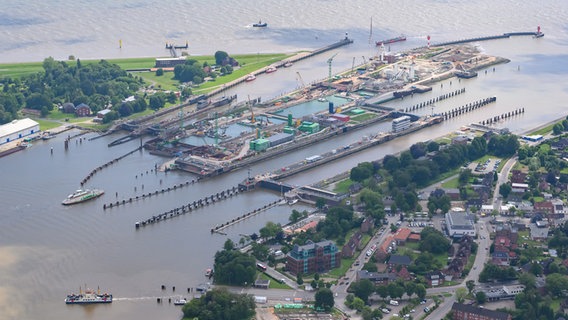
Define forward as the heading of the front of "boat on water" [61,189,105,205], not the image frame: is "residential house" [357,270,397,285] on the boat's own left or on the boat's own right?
on the boat's own right

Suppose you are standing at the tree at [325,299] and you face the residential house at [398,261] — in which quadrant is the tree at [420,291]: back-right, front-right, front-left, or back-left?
front-right

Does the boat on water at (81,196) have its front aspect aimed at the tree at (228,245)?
no

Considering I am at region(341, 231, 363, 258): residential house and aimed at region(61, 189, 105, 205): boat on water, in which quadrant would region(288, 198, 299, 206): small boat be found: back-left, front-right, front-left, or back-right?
front-right

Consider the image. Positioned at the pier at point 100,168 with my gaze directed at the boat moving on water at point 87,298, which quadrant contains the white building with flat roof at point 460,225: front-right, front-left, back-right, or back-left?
front-left

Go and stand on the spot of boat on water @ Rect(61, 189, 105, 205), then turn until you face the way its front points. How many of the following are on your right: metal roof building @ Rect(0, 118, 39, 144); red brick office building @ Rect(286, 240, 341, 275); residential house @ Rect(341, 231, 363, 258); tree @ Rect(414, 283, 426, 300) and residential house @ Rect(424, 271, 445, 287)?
4

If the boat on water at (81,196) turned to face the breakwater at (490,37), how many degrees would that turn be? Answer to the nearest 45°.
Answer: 0° — it already faces it

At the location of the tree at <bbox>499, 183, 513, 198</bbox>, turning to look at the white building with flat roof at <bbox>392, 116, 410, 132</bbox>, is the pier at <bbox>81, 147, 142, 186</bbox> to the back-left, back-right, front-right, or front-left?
front-left

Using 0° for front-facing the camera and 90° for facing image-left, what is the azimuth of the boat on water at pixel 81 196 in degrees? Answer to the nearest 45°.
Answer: approximately 225°

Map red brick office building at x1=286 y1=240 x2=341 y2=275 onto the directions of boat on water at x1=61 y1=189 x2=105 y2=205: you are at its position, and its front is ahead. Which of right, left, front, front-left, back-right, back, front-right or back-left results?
right

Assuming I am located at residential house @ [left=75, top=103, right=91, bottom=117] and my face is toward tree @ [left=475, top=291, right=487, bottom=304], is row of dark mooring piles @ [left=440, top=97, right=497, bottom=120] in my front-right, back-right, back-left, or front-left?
front-left
